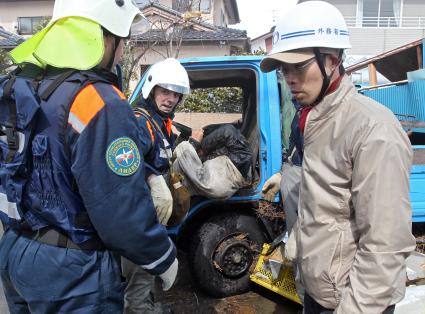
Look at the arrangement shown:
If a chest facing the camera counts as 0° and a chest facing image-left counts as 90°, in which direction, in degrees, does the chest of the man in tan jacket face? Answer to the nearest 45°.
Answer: approximately 45°

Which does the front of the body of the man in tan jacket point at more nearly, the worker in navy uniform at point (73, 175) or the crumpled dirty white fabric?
the worker in navy uniform

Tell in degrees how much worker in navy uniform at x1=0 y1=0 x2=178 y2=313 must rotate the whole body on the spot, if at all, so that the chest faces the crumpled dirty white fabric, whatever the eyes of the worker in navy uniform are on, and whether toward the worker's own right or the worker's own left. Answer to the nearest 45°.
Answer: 0° — they already face it

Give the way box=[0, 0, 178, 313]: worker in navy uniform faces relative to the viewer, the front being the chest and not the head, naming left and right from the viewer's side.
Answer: facing away from the viewer and to the right of the viewer

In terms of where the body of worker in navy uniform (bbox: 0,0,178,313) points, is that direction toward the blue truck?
yes

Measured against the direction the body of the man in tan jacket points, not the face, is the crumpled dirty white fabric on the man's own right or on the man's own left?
on the man's own right
